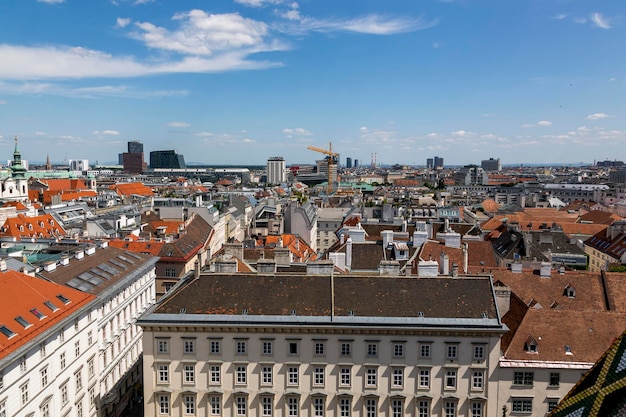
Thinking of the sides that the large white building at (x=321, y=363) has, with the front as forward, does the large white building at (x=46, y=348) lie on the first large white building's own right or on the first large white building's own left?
on the first large white building's own right

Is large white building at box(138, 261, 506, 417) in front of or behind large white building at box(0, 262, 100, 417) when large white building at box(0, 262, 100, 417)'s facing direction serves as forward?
in front

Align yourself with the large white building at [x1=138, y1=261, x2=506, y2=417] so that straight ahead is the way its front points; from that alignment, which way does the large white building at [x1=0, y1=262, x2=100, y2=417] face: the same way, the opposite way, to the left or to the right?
to the left

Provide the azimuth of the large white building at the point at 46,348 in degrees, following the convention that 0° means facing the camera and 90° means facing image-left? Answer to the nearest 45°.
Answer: approximately 315°

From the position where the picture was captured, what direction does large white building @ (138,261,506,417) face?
facing the viewer

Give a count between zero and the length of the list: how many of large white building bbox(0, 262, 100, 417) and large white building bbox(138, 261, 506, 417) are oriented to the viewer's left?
0
